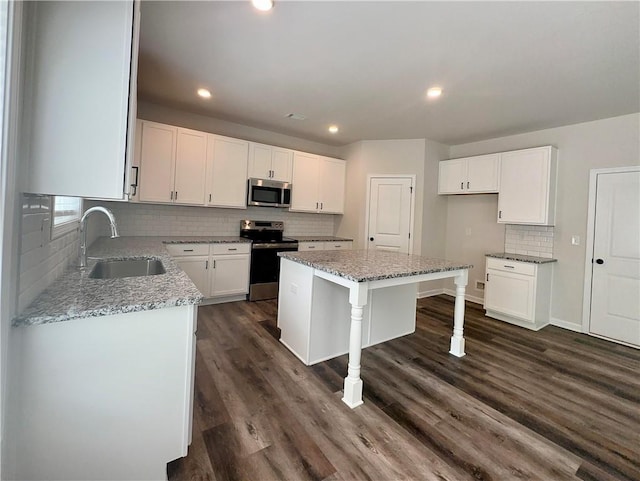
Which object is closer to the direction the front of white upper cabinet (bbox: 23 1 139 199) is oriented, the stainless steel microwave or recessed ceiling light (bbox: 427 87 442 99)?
the recessed ceiling light

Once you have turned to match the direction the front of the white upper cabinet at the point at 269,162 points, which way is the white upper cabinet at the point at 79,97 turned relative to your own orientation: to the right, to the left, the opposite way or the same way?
to the left

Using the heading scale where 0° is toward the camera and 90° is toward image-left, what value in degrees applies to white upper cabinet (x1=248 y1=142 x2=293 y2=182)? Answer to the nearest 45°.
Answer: approximately 315°

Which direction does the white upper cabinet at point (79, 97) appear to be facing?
to the viewer's right

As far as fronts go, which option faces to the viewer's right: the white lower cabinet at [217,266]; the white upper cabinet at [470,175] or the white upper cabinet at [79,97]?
the white upper cabinet at [79,97]

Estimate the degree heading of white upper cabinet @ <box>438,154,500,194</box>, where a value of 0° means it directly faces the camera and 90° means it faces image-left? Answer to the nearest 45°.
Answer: approximately 45°
